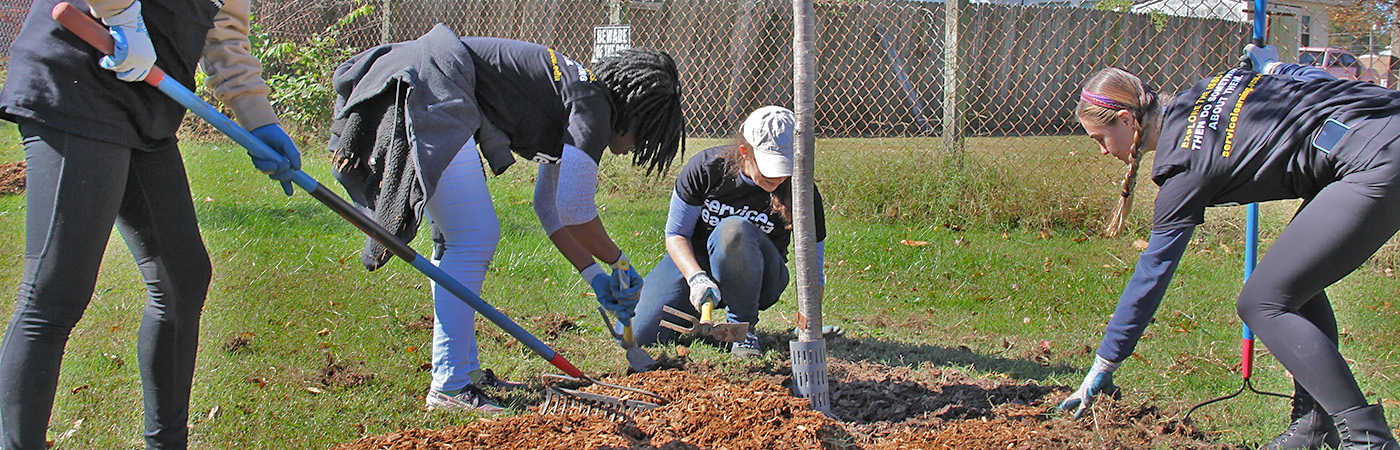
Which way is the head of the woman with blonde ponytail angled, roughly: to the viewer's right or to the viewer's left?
to the viewer's left

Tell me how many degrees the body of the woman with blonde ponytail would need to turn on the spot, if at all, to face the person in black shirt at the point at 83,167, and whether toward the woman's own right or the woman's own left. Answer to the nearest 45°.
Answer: approximately 45° to the woman's own left

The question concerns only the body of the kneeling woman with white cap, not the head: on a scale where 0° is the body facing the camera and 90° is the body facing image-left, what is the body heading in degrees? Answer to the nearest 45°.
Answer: approximately 0°

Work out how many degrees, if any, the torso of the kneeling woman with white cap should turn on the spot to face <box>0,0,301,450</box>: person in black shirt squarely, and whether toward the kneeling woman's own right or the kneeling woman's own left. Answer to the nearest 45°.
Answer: approximately 45° to the kneeling woman's own right

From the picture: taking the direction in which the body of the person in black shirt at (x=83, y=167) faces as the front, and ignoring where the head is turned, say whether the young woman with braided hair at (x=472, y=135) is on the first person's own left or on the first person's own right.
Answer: on the first person's own left

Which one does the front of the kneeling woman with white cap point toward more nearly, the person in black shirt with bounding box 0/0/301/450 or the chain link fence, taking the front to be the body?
the person in black shirt

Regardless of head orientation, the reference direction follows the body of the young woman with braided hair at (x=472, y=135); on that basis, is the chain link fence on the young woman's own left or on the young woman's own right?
on the young woman's own left

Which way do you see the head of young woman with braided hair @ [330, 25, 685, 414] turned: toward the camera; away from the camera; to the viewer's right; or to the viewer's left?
to the viewer's right

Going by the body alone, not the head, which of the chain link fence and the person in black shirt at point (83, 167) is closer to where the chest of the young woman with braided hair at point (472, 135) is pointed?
the chain link fence

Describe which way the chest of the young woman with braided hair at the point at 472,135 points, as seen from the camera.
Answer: to the viewer's right

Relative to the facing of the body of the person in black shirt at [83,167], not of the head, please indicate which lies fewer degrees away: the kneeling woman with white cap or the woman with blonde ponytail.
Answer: the woman with blonde ponytail

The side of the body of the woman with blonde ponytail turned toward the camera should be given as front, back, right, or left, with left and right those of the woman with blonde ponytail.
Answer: left

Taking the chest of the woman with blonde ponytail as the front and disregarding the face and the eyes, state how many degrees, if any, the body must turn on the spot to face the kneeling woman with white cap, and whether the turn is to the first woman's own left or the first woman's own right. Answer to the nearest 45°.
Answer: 0° — they already face them
